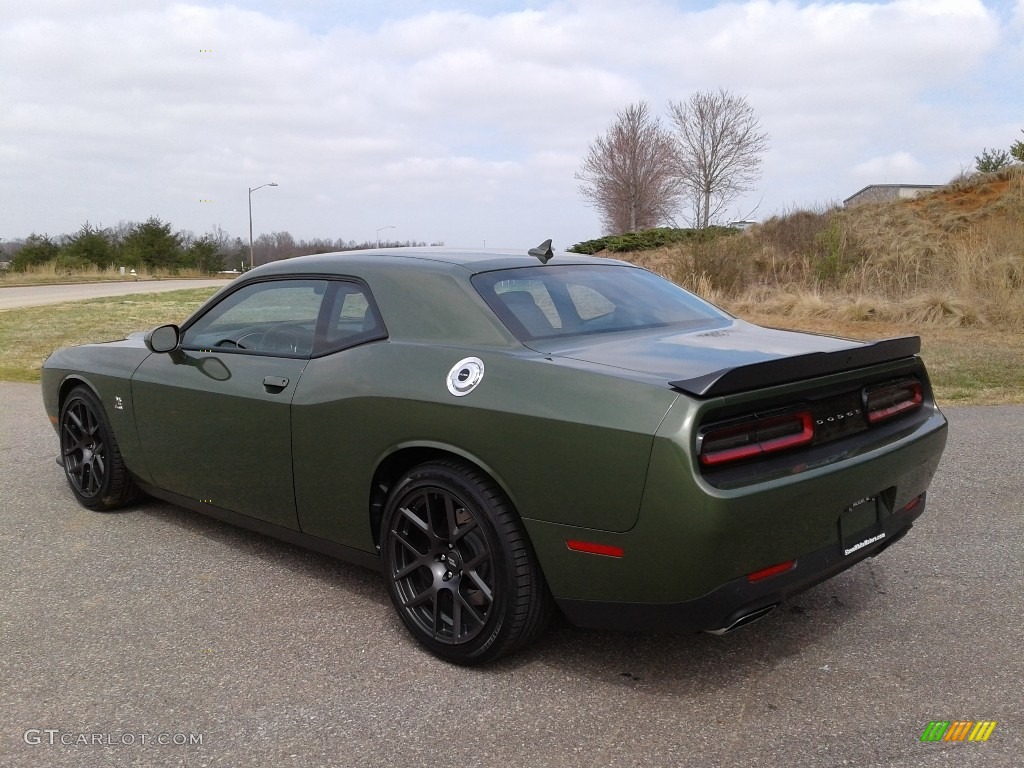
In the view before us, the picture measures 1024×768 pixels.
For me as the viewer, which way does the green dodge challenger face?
facing away from the viewer and to the left of the viewer
